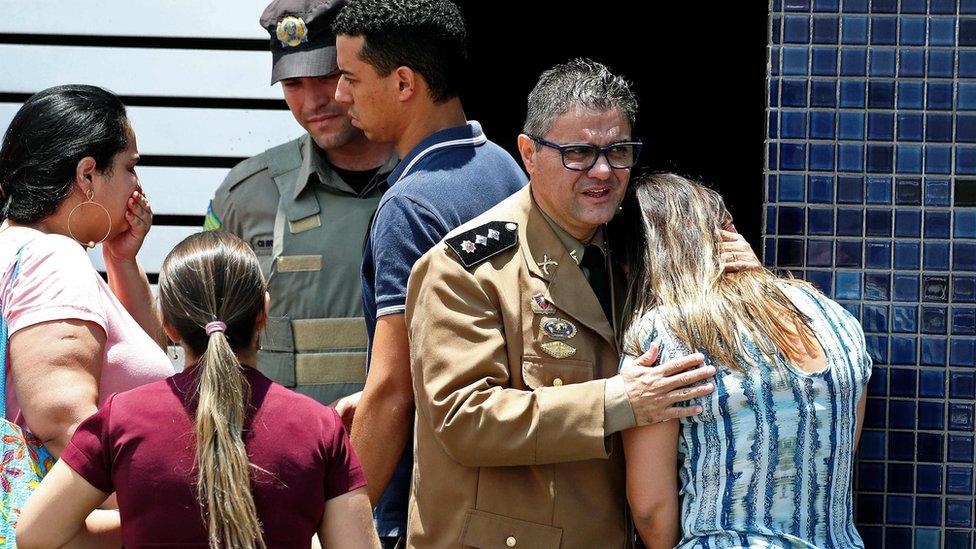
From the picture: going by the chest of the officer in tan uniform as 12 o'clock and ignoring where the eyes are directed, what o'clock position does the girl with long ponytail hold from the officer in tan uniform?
The girl with long ponytail is roughly at 3 o'clock from the officer in tan uniform.

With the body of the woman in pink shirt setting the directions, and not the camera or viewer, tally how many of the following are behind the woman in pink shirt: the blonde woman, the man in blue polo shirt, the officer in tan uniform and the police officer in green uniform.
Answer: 0

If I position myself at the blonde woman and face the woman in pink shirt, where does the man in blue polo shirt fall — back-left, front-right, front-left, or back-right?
front-right

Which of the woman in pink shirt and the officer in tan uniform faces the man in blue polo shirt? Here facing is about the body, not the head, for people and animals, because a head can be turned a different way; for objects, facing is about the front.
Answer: the woman in pink shirt

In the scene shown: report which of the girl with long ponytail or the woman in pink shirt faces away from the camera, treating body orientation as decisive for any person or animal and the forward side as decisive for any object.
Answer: the girl with long ponytail

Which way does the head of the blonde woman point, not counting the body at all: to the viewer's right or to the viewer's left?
to the viewer's left

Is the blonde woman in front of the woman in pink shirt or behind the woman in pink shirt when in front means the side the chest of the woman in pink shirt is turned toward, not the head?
in front

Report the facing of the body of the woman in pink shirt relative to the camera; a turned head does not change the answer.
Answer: to the viewer's right

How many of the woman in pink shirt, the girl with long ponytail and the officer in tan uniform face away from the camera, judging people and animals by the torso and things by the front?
1

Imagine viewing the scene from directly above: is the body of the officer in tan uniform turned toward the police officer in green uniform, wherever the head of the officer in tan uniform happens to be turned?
no

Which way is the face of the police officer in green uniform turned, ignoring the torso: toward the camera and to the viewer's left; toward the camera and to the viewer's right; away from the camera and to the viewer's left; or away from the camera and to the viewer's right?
toward the camera and to the viewer's right

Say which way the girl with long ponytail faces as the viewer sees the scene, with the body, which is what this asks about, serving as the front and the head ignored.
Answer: away from the camera

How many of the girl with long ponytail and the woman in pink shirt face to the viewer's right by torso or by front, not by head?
1

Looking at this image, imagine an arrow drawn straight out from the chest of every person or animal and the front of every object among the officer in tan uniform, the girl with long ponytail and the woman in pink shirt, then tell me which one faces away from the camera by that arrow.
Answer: the girl with long ponytail

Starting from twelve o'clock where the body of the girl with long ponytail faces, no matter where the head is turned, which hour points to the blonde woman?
The blonde woman is roughly at 3 o'clock from the girl with long ponytail.

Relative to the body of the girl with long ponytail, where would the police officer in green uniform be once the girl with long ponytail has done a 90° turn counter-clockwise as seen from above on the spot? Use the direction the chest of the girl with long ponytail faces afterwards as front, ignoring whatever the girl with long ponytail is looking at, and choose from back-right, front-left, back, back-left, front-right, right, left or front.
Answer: right
